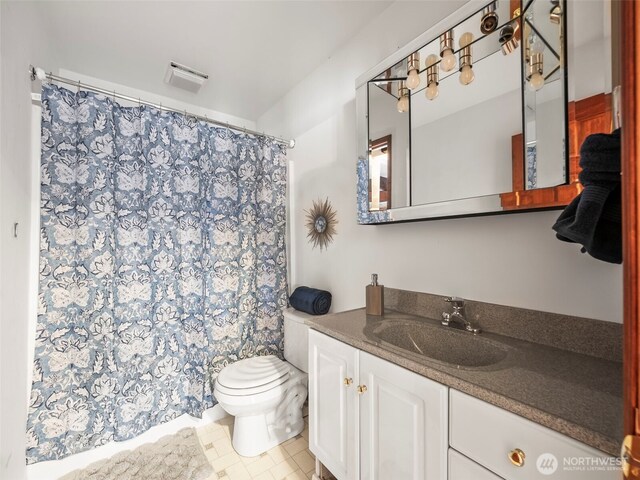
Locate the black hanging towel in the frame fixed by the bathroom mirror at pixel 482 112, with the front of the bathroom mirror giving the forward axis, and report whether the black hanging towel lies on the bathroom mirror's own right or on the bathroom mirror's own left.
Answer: on the bathroom mirror's own left

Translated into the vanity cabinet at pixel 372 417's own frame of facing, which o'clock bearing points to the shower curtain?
The shower curtain is roughly at 2 o'clock from the vanity cabinet.

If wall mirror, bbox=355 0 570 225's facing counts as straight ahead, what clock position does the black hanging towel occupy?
The black hanging towel is roughly at 9 o'clock from the wall mirror.

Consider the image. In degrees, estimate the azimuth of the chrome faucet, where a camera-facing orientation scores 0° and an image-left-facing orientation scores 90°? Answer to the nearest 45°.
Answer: approximately 45°

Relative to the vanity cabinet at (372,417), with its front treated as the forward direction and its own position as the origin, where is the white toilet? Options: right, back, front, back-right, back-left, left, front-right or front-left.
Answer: right

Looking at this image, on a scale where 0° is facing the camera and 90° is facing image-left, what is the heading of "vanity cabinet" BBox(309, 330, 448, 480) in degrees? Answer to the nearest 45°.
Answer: approximately 45°

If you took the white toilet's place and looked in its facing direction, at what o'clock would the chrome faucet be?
The chrome faucet is roughly at 9 o'clock from the white toilet.

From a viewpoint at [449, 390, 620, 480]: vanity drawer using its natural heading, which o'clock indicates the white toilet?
The white toilet is roughly at 2 o'clock from the vanity drawer.
